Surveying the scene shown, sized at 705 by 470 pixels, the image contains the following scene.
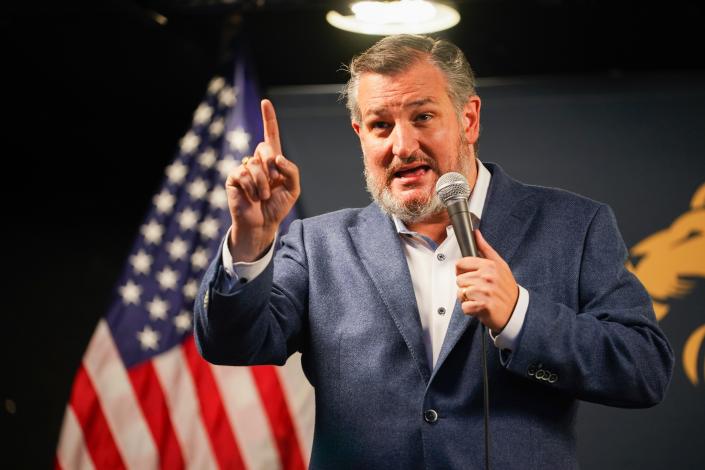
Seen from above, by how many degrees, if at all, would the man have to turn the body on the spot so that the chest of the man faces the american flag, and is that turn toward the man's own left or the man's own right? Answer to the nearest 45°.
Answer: approximately 135° to the man's own right

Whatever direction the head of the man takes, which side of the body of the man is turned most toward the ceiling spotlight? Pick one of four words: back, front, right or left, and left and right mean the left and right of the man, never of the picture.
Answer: back

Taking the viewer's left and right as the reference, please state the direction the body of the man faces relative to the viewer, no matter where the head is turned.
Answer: facing the viewer
